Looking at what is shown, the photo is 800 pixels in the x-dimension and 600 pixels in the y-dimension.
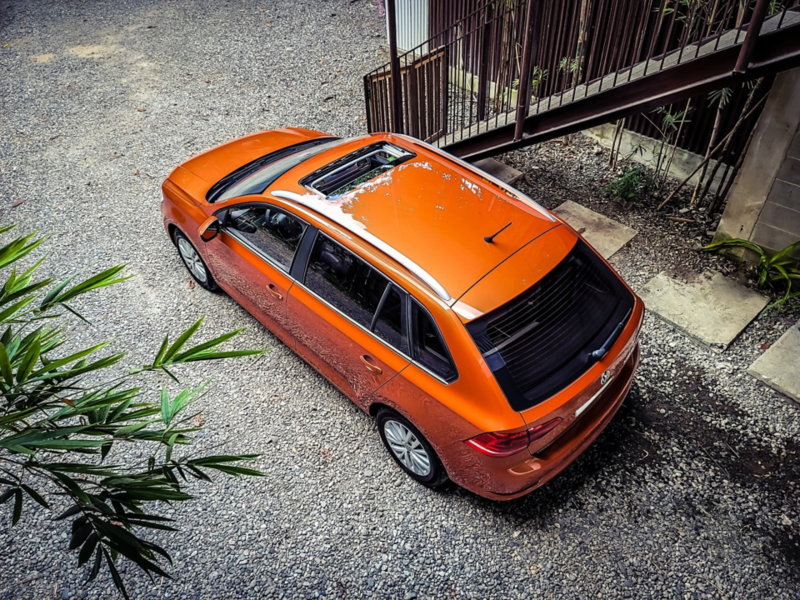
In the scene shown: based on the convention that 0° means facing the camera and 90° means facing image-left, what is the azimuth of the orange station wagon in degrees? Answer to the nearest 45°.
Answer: approximately 135°

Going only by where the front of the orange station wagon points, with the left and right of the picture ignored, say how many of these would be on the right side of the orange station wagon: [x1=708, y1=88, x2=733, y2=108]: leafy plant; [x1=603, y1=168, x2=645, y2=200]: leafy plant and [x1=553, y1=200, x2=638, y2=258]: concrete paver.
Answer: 3

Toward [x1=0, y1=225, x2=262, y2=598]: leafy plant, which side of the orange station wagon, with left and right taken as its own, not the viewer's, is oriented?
left

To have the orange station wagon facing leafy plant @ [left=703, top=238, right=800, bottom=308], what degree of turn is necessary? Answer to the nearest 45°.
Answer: approximately 90° to its right

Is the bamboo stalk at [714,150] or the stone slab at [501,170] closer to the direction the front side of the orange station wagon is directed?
the stone slab

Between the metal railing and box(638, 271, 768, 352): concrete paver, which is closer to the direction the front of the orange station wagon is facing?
the metal railing

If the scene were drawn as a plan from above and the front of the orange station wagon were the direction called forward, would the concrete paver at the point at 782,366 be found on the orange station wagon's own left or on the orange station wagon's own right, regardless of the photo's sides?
on the orange station wagon's own right

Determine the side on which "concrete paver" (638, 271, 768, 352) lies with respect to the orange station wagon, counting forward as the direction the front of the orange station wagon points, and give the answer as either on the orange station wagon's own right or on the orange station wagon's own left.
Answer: on the orange station wagon's own right

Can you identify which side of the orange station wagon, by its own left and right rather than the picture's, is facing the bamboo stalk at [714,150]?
right

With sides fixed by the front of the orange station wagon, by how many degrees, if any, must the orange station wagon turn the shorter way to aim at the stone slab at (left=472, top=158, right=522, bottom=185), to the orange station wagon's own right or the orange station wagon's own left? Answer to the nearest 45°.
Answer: approximately 45° to the orange station wagon's own right

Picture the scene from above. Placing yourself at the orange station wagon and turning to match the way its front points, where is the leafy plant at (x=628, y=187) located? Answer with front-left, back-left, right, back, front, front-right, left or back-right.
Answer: right

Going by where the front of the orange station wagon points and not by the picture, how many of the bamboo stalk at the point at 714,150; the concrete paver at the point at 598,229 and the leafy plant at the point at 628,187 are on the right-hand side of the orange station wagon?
3

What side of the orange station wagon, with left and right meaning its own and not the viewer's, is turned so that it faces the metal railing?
right

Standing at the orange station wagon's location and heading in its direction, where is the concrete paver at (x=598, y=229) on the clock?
The concrete paver is roughly at 3 o'clock from the orange station wagon.

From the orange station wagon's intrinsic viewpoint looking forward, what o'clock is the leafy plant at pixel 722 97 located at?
The leafy plant is roughly at 3 o'clock from the orange station wagon.

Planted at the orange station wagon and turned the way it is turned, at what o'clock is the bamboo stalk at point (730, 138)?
The bamboo stalk is roughly at 3 o'clock from the orange station wagon.
